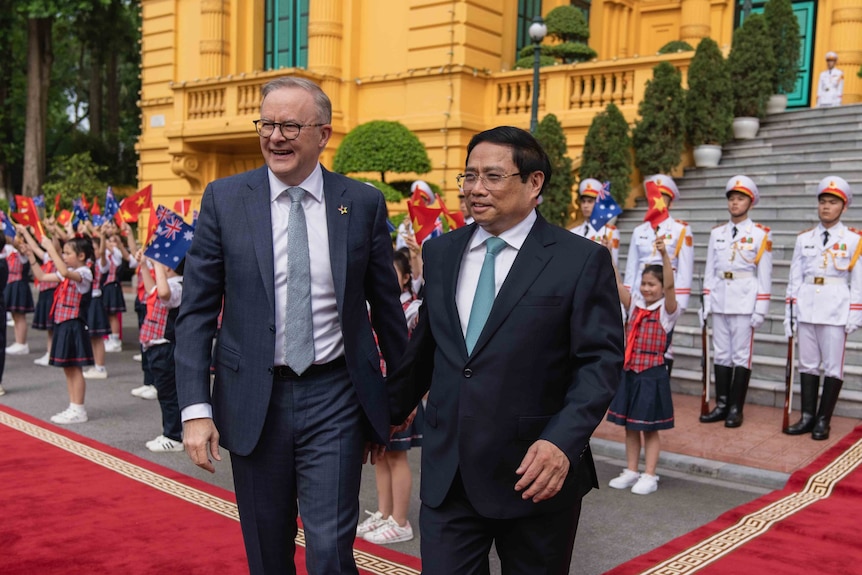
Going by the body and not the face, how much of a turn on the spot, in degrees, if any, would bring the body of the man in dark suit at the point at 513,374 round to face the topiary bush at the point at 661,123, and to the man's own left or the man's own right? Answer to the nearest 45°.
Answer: approximately 135° to the man's own right

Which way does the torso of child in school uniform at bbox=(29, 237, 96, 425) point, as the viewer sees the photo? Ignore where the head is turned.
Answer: to the viewer's left

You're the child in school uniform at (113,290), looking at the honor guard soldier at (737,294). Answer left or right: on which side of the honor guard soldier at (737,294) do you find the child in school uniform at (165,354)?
right

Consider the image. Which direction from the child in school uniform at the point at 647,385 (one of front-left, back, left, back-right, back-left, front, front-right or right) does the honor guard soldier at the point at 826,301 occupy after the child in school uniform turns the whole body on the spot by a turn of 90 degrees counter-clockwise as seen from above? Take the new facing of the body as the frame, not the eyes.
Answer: left

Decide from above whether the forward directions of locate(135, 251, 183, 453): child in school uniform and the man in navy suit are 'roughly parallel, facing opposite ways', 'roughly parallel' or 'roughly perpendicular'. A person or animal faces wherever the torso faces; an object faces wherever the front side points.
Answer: roughly perpendicular

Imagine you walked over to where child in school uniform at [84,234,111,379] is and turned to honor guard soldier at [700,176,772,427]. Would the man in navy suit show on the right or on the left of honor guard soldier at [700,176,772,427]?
right
